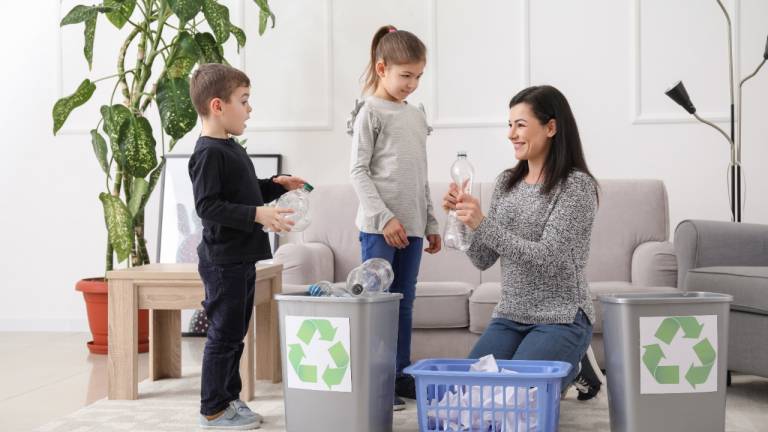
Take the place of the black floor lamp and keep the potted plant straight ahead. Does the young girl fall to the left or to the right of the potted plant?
left

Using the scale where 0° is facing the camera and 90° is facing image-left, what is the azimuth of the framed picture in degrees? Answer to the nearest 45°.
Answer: approximately 0°

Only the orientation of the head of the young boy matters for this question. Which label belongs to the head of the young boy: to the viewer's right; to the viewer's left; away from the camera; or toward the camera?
to the viewer's right

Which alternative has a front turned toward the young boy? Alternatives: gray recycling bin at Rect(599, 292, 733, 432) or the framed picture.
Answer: the framed picture

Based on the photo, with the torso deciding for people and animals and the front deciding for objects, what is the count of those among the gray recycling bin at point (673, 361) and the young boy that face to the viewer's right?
1

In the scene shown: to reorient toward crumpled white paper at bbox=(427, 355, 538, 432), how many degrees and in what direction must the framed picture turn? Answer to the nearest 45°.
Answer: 0° — it already faces it

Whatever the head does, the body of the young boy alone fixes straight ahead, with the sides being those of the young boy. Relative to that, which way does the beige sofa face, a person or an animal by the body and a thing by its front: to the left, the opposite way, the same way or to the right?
to the right

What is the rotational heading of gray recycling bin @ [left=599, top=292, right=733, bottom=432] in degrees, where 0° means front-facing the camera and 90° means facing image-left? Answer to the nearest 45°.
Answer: approximately 0°

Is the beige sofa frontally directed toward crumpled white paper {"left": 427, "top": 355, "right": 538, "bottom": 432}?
yes

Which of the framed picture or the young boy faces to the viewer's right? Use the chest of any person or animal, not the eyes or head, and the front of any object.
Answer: the young boy

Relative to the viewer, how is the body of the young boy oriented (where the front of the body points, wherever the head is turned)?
to the viewer's right

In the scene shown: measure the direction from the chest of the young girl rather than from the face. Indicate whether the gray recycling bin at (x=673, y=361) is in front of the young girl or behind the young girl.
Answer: in front
